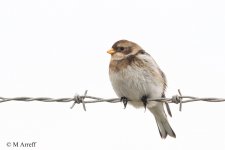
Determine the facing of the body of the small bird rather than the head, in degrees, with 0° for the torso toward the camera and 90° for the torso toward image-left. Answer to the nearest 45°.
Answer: approximately 45°
